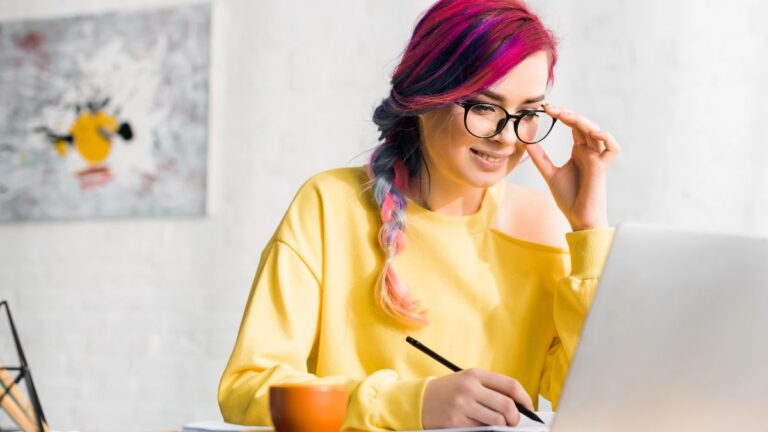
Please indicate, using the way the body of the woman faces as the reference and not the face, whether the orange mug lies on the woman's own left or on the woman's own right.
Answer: on the woman's own right

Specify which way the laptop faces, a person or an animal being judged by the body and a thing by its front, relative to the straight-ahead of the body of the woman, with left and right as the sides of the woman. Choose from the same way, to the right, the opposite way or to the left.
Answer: the opposite way

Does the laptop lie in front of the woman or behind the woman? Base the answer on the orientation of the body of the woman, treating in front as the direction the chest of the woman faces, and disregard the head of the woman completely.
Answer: in front

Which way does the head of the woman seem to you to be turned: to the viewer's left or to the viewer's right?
to the viewer's right

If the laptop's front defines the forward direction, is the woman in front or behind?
in front

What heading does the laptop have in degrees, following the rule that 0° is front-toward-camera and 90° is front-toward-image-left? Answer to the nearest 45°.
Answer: approximately 135°

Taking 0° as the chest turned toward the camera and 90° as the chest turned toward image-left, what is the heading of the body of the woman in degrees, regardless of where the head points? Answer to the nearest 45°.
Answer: approximately 315°
